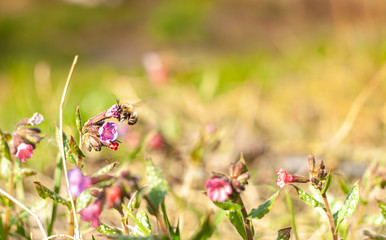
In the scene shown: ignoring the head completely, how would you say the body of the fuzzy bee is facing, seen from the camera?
to the viewer's left

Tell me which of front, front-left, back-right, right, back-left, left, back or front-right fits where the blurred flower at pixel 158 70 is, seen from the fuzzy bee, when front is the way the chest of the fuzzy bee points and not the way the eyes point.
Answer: right
